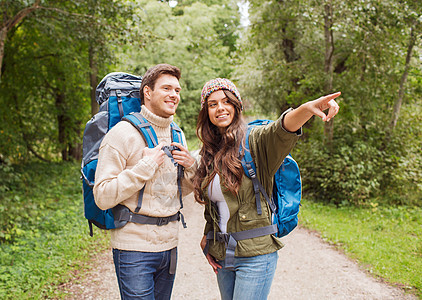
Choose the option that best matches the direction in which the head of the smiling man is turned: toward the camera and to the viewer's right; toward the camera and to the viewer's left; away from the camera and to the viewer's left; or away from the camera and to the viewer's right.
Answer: toward the camera and to the viewer's right

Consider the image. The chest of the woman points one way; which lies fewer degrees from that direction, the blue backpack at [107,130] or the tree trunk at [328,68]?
the blue backpack

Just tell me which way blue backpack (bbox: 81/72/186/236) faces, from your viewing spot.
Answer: facing away from the viewer and to the left of the viewer

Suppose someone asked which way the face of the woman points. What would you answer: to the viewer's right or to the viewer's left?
to the viewer's right

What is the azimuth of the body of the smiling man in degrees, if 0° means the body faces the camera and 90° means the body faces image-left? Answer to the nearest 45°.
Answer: approximately 315°

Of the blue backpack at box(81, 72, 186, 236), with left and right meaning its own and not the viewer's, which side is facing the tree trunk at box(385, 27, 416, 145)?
right

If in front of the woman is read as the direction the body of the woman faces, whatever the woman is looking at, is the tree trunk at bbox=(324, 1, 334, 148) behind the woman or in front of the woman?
behind
